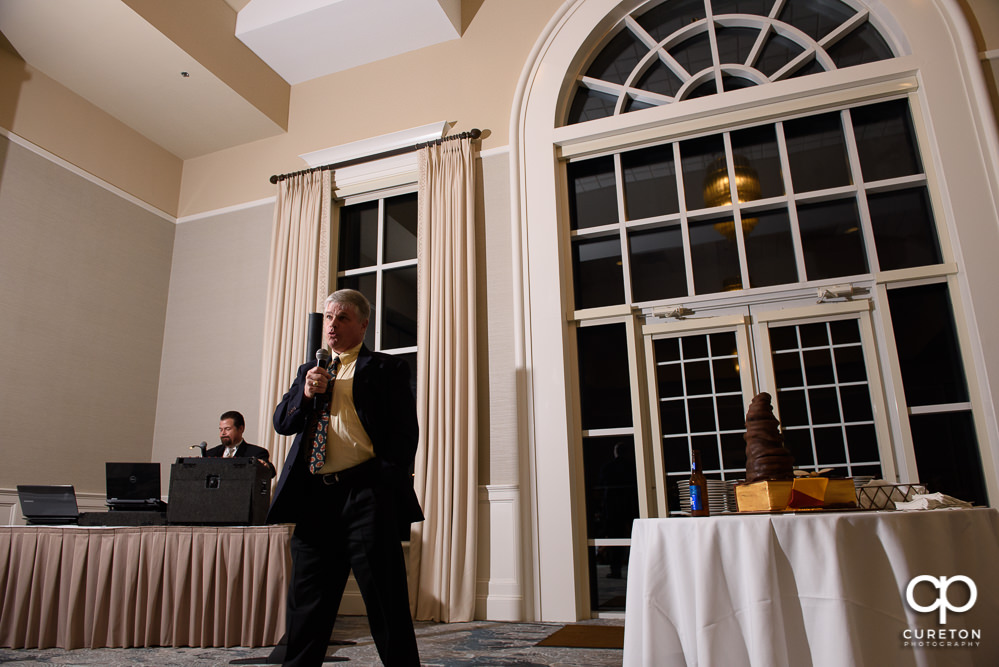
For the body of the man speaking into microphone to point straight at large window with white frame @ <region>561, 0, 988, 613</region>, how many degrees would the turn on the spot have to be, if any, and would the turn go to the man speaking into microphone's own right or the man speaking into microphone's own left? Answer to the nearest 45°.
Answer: approximately 180°

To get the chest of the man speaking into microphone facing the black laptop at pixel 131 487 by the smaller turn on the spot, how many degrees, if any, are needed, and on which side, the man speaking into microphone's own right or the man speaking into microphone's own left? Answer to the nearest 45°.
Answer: approximately 90° to the man speaking into microphone's own right

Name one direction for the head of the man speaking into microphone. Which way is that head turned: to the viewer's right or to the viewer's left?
to the viewer's left

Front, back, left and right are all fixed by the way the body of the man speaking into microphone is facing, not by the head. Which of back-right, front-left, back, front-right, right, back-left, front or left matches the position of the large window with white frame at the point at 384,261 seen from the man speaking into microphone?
back-right

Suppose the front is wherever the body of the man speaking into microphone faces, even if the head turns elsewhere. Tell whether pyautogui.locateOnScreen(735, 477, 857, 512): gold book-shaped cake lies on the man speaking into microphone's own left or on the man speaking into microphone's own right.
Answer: on the man speaking into microphone's own left

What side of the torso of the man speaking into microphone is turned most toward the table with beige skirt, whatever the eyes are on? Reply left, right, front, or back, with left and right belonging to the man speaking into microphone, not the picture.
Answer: right

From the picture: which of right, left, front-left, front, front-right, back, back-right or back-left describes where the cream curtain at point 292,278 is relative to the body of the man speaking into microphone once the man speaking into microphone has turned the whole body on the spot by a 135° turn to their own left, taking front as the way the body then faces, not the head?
left

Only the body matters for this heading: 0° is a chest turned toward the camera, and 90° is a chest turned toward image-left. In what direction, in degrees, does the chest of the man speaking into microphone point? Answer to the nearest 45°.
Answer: approximately 45°

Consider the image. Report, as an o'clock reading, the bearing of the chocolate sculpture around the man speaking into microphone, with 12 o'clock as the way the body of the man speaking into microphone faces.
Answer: The chocolate sculpture is roughly at 8 o'clock from the man speaking into microphone.

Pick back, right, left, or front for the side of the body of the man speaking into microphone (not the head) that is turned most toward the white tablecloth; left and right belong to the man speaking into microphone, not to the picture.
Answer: left

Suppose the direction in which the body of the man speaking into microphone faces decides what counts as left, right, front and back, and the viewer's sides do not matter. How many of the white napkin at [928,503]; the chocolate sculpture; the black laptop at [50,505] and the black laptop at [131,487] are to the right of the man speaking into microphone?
2

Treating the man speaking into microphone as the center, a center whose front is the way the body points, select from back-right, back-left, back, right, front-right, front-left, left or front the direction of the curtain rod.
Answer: back-right
